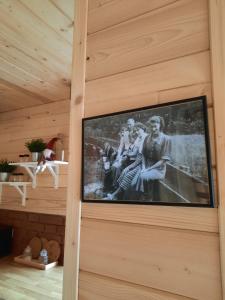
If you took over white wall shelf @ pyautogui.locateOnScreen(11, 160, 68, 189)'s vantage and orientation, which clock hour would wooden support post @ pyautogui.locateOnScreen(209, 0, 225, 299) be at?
The wooden support post is roughly at 10 o'clock from the white wall shelf.

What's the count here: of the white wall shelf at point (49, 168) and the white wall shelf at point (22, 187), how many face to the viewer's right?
0

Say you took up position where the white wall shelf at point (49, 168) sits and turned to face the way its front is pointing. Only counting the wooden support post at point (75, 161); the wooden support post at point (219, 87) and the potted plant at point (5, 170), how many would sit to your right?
1

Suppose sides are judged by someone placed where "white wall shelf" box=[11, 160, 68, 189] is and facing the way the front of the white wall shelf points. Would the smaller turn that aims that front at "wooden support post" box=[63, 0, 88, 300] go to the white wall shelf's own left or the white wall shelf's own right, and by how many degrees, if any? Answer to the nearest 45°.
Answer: approximately 45° to the white wall shelf's own left

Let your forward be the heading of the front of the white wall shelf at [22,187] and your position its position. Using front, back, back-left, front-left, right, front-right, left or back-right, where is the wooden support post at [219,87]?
front-left

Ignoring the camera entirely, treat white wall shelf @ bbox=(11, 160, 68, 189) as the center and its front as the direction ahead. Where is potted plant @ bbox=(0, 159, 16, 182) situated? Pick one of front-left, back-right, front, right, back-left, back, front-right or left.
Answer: right

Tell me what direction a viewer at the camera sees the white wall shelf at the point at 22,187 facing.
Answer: facing the viewer and to the left of the viewer

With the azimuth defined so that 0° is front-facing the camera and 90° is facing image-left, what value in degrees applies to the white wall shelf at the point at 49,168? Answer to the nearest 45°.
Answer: approximately 45°
